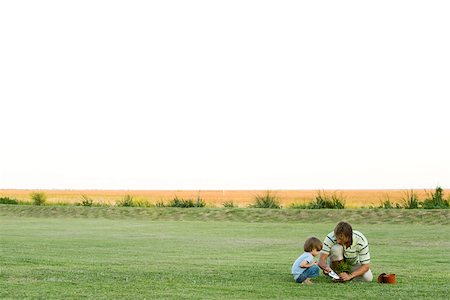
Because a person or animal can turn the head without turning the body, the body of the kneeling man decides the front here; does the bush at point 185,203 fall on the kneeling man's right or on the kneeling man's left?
on the kneeling man's right

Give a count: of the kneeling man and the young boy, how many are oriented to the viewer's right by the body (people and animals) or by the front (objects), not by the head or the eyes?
1

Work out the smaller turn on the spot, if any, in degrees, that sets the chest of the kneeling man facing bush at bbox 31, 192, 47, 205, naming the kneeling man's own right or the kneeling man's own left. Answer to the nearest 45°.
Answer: approximately 90° to the kneeling man's own right

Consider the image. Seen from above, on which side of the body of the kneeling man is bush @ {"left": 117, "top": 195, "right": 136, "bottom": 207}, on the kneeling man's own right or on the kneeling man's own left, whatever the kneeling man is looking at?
on the kneeling man's own right

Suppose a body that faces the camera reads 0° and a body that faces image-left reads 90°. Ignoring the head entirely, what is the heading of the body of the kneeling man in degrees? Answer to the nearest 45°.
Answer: approximately 45°

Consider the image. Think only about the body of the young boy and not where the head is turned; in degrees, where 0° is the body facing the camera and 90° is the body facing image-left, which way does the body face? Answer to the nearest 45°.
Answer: approximately 270°

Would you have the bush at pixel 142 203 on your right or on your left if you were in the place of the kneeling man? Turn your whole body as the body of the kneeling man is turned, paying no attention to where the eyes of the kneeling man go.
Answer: on your right

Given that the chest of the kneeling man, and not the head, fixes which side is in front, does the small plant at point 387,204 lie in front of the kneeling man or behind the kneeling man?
behind

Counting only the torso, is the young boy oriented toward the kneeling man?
yes

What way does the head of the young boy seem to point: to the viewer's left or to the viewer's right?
to the viewer's right

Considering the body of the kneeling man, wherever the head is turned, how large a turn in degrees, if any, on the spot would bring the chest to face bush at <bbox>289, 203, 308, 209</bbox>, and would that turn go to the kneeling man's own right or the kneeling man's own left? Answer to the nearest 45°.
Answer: approximately 135° to the kneeling man's own right
